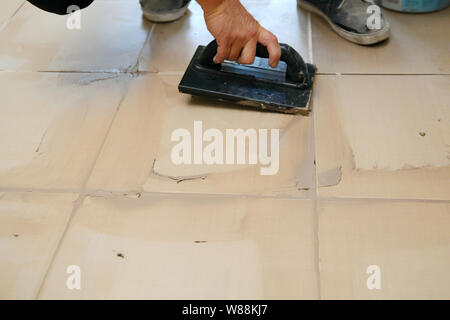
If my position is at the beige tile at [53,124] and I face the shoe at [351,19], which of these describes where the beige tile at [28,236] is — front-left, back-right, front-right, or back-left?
back-right

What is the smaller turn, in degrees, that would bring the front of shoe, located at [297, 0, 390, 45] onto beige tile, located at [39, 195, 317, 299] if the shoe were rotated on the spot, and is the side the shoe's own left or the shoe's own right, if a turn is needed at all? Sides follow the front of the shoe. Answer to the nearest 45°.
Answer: approximately 45° to the shoe's own right

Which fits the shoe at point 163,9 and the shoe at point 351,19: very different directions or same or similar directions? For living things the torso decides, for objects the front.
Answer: same or similar directions

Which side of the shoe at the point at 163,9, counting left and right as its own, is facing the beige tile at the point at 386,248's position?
front

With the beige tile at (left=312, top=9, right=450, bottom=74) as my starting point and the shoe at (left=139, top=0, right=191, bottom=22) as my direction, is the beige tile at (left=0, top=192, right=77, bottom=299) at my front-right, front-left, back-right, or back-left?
front-left

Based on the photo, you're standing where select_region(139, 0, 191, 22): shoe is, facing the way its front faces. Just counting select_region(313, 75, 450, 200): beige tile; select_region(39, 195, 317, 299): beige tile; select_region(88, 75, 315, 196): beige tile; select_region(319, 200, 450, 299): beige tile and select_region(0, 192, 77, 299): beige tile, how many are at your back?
0

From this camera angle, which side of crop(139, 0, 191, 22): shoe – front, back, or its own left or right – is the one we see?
front

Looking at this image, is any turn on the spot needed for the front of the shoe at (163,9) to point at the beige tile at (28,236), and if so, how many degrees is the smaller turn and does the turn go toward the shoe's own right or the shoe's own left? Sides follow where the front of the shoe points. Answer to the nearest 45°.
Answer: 0° — it already faces it

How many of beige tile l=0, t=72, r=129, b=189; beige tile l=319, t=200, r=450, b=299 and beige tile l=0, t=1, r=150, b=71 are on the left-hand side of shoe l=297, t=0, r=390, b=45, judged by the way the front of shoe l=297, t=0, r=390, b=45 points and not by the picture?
0

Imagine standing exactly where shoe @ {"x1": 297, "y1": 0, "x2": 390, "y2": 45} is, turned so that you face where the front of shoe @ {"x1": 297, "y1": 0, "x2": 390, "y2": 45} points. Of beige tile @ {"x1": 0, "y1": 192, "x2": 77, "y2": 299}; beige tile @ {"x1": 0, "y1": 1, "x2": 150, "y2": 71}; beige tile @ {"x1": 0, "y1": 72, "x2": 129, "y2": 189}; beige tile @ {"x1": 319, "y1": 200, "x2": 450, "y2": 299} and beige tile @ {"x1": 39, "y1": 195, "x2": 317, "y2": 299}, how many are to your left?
0

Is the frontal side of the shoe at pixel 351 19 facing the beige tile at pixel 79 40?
no

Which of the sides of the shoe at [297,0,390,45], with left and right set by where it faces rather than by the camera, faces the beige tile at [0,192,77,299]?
right

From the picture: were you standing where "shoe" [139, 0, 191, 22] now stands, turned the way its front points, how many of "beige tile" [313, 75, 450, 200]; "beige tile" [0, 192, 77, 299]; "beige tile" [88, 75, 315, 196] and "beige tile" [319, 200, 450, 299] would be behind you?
0

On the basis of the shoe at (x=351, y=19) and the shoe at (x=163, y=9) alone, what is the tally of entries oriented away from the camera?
0

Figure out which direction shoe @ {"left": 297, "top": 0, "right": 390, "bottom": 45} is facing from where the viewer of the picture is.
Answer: facing the viewer and to the right of the viewer
